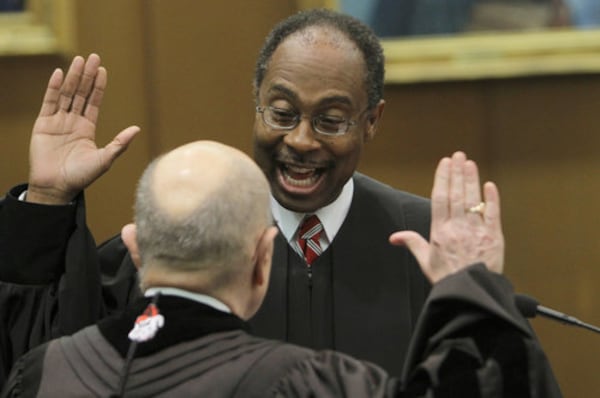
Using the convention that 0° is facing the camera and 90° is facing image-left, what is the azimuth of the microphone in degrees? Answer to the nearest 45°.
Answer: approximately 90°
